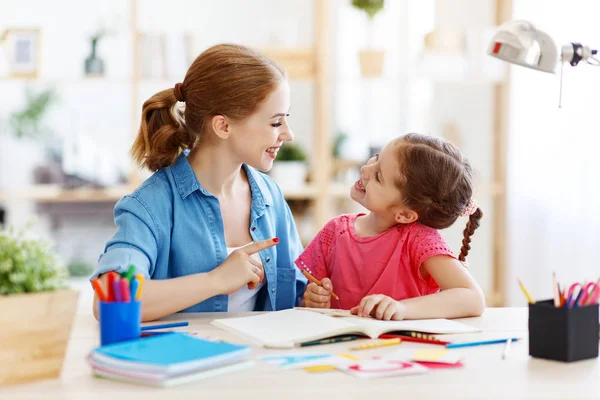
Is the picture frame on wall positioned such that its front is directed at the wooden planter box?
yes

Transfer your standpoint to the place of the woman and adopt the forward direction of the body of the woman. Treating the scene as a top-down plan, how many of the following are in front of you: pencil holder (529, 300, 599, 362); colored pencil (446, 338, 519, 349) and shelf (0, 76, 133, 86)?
2

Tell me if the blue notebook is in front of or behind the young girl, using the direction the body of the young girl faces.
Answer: in front

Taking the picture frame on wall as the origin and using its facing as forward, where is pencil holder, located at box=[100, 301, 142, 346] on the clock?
The pencil holder is roughly at 12 o'clock from the picture frame on wall.

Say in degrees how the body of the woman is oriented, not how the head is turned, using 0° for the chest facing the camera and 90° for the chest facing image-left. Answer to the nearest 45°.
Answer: approximately 315°

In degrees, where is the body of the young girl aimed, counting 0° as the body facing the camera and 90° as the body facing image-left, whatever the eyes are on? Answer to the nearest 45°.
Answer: approximately 45°

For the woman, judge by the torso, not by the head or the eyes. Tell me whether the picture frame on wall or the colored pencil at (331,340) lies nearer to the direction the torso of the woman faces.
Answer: the colored pencil

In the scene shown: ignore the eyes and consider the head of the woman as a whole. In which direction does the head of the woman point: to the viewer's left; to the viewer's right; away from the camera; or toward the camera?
to the viewer's right

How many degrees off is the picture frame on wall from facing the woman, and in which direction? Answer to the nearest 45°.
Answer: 0° — it already faces them

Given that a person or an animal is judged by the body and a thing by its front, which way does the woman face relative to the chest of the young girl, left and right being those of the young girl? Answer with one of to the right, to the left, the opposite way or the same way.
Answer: to the left
